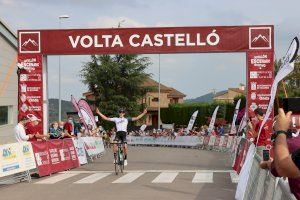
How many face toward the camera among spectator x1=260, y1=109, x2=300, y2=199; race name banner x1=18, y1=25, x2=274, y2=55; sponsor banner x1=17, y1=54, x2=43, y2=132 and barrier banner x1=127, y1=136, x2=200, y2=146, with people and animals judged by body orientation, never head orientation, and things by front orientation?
3

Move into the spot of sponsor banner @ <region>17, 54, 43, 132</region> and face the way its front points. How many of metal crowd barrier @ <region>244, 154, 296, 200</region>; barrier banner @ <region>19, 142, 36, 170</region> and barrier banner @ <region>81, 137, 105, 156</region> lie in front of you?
2

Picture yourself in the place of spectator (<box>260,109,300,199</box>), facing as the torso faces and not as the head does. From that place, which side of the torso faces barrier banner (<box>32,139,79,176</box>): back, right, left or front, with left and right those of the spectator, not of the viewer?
front

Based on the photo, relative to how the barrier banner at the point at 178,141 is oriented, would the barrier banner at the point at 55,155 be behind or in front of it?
in front

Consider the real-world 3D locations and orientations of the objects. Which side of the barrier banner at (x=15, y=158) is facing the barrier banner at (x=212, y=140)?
left

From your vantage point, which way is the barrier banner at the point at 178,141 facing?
toward the camera

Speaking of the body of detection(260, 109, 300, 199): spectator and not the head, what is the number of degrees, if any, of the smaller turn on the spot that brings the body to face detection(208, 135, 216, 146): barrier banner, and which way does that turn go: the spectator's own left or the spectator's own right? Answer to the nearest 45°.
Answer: approximately 45° to the spectator's own right

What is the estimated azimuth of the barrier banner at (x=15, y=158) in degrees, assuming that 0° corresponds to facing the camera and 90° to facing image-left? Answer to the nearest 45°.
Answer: approximately 315°

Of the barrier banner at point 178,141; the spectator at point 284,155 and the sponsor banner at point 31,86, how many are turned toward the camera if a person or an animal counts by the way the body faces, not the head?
2

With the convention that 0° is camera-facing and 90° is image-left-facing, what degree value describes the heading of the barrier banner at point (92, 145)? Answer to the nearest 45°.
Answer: approximately 315°

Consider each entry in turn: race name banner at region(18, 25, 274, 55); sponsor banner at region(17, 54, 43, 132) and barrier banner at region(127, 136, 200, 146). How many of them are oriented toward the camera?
3
